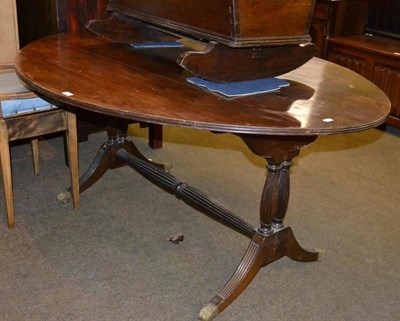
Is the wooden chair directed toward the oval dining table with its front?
yes

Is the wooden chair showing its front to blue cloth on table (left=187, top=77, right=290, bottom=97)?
yes

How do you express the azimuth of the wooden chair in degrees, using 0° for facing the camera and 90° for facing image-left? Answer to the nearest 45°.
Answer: approximately 315°
